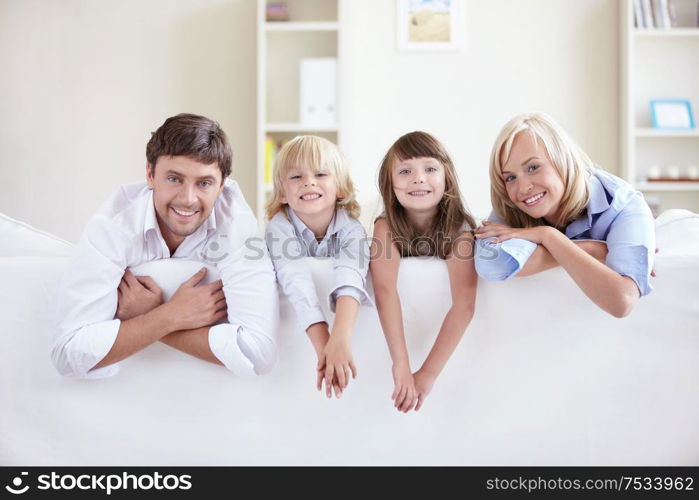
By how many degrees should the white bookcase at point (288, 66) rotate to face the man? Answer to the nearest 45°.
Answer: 0° — it already faces them

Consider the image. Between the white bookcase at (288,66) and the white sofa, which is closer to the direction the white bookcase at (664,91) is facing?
the white sofa

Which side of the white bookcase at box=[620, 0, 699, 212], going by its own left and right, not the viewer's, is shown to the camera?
front

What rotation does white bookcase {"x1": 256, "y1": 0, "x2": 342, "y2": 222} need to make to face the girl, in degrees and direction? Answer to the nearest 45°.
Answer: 0° — it already faces them

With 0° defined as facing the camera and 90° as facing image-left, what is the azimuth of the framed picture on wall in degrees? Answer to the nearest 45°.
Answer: approximately 0°

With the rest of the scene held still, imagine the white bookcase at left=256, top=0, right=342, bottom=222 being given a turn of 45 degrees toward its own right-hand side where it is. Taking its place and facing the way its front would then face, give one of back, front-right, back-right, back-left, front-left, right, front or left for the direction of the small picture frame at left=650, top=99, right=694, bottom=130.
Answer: back-left

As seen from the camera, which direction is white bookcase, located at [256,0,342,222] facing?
toward the camera

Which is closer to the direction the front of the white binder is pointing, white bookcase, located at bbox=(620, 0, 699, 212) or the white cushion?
the white cushion

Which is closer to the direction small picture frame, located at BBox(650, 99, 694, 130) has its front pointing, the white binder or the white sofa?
the white sofa
